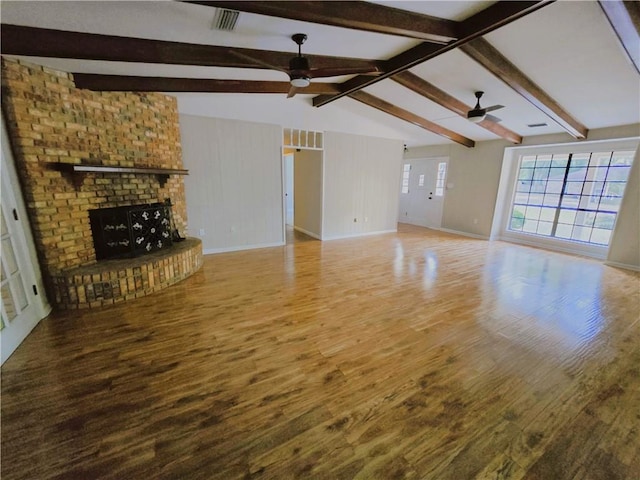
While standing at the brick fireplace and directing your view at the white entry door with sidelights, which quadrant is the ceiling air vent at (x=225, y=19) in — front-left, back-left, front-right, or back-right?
front-right

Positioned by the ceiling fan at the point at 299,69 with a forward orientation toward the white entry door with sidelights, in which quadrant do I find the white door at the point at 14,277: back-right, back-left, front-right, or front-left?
back-left

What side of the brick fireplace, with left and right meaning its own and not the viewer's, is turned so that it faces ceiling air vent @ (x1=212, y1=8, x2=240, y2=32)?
front

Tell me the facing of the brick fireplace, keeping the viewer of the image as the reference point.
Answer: facing the viewer and to the right of the viewer

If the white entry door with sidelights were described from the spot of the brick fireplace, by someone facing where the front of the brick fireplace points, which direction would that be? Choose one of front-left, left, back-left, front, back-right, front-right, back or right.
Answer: front-left

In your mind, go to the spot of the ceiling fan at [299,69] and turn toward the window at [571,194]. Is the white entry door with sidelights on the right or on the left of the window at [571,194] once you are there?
left

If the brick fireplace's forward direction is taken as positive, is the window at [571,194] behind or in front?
in front

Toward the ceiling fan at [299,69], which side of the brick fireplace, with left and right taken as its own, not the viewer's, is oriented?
front
